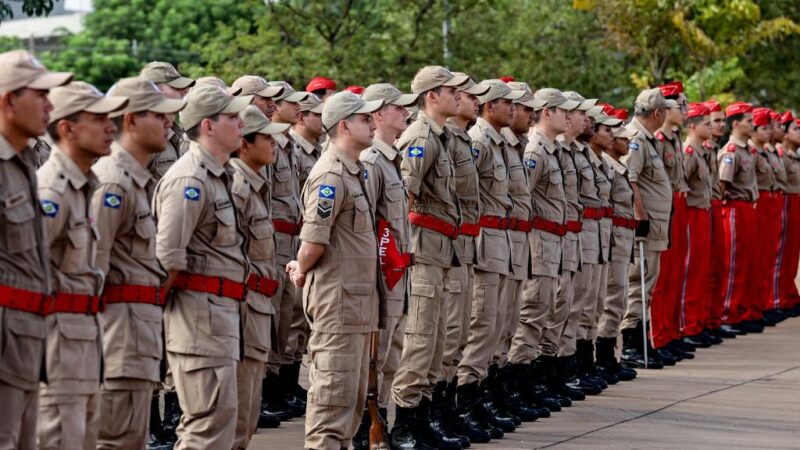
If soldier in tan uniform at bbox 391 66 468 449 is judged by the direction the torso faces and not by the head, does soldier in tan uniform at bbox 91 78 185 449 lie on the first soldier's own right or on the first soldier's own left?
on the first soldier's own right

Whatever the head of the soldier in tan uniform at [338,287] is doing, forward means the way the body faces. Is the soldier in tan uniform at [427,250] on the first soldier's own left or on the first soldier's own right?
on the first soldier's own left

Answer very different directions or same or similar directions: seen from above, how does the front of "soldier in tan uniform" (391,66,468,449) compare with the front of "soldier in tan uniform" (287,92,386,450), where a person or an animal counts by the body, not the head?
same or similar directions
